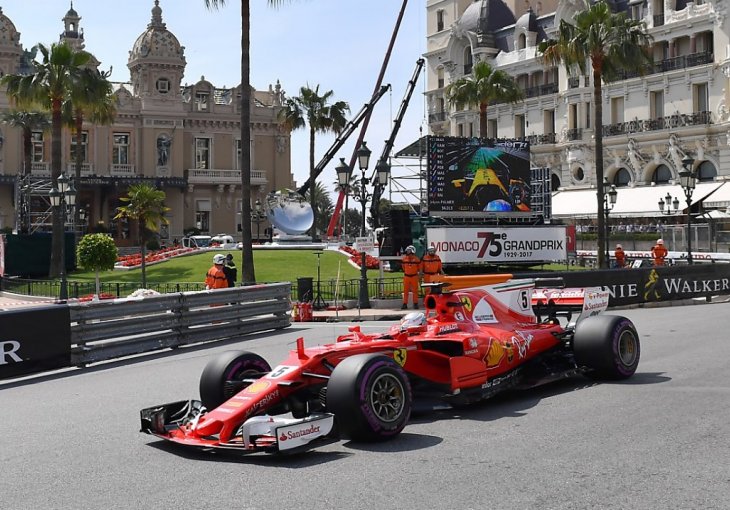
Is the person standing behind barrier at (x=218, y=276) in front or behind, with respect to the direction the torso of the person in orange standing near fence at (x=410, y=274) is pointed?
in front

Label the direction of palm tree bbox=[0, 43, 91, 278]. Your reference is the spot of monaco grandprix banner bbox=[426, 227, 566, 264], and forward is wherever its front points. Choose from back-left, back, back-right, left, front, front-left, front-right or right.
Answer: right

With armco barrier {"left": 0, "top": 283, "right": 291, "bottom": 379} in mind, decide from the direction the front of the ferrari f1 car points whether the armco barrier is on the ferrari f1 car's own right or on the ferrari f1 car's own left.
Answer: on the ferrari f1 car's own right

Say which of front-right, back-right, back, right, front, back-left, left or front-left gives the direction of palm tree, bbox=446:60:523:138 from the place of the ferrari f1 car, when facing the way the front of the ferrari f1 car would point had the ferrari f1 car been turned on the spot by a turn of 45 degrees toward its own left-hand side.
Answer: back

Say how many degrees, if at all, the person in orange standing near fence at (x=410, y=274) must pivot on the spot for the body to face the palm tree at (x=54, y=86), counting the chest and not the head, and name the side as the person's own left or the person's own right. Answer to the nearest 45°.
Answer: approximately 135° to the person's own right

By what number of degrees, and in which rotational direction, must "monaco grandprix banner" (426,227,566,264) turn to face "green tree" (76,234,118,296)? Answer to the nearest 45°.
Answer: approximately 90° to its right

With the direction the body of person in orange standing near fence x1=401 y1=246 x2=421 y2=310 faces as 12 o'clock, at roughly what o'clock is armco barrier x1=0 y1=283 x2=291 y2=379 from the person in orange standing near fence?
The armco barrier is roughly at 1 o'clock from the person in orange standing near fence.

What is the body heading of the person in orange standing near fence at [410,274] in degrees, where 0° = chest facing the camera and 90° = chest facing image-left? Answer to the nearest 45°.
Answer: approximately 0°

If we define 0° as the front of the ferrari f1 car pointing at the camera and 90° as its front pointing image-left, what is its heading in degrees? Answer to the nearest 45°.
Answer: approximately 45°
